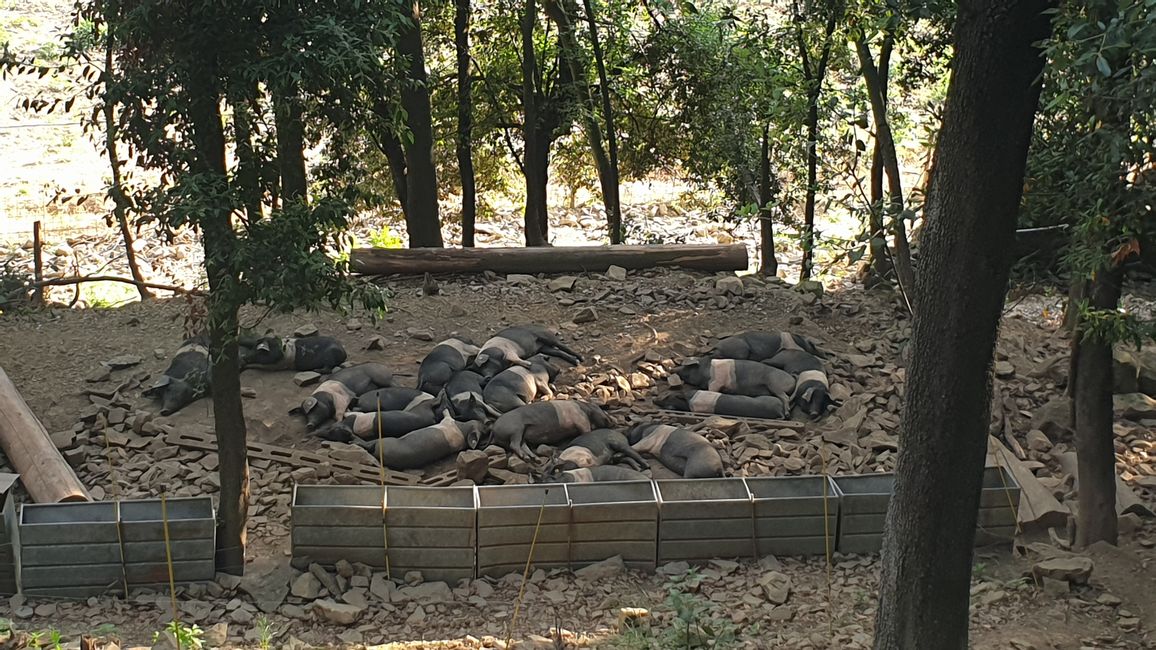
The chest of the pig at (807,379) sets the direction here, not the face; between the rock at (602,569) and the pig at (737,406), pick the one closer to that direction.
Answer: the rock

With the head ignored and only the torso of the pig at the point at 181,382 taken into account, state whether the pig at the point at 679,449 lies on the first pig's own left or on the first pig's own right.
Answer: on the first pig's own left

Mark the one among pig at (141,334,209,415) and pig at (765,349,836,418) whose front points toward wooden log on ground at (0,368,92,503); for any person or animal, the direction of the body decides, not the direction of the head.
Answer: pig at (141,334,209,415)

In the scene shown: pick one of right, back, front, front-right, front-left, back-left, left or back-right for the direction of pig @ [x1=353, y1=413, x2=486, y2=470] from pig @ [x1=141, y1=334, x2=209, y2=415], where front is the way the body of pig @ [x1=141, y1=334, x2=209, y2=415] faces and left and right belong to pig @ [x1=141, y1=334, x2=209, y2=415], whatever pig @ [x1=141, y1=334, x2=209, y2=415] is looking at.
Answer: left

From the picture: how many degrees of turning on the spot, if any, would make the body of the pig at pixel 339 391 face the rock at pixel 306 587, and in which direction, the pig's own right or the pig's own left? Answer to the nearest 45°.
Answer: approximately 45° to the pig's own left

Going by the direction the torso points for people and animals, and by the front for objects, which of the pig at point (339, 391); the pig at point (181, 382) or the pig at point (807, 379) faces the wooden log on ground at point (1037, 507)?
the pig at point (807, 379)

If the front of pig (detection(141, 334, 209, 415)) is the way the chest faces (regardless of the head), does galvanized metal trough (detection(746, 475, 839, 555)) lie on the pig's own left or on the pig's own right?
on the pig's own left

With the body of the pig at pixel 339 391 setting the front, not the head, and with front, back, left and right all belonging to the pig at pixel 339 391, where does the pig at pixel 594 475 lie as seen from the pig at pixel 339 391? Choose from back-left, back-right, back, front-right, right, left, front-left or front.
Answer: left

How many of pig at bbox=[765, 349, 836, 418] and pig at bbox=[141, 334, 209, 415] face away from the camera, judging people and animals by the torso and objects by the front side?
0

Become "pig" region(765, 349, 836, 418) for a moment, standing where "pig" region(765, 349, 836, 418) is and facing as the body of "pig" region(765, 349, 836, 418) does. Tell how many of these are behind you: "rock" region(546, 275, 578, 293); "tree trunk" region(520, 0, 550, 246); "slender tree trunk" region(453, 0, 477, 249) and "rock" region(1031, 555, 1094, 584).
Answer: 3

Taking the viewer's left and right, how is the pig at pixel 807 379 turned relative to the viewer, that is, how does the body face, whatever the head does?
facing the viewer and to the right of the viewer

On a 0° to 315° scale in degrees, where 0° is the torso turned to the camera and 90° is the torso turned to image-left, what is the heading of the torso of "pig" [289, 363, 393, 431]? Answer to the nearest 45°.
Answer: approximately 45°

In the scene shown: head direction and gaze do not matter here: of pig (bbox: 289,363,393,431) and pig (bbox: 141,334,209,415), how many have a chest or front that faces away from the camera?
0

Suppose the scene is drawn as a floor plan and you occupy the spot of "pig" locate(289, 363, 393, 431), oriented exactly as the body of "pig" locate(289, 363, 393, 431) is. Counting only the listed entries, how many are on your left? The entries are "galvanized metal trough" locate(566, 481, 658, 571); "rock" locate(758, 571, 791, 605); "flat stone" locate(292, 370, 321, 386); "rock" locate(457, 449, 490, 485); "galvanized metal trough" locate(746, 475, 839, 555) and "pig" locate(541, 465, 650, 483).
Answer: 5
